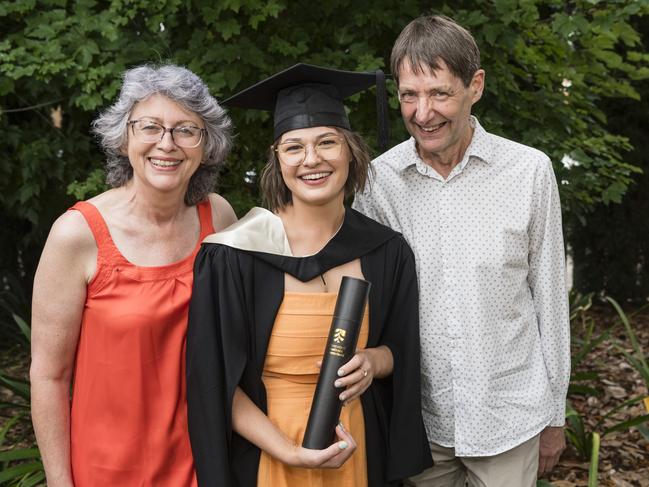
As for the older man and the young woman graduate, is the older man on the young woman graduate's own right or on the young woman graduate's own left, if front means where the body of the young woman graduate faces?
on the young woman graduate's own left

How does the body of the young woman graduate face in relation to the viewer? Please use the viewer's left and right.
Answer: facing the viewer

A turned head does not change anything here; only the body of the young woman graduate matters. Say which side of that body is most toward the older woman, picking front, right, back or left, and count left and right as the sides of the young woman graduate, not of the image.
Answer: right

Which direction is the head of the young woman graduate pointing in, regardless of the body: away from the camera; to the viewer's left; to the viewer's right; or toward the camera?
toward the camera

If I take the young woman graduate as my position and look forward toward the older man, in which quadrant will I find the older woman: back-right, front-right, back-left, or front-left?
back-left

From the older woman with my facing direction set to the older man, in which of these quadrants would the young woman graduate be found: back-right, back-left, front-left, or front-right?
front-right

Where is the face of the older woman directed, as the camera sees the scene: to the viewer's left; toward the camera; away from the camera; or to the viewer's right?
toward the camera
